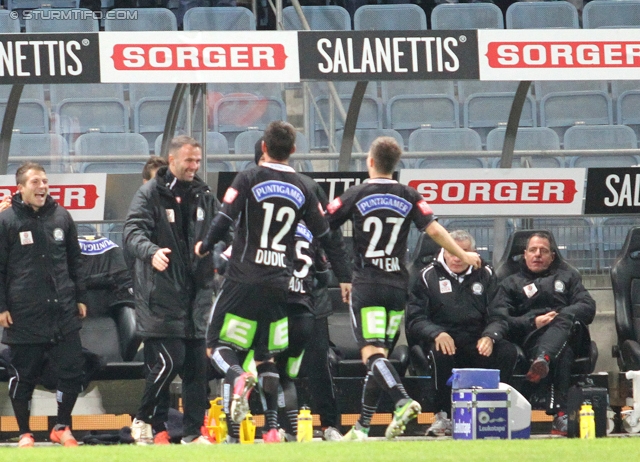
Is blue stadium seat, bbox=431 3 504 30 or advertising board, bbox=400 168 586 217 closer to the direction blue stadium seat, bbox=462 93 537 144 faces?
the advertising board

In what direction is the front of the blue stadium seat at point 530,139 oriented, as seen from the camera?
facing the viewer

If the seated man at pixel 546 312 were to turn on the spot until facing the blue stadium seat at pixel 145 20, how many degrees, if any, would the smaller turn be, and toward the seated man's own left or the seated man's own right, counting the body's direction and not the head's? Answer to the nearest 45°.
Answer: approximately 135° to the seated man's own right

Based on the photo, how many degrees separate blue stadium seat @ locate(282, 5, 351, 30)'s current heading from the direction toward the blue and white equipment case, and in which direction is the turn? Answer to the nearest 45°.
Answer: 0° — it already faces it

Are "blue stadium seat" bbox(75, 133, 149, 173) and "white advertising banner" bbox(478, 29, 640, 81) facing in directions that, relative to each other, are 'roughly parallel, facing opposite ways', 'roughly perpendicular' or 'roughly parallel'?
roughly parallel

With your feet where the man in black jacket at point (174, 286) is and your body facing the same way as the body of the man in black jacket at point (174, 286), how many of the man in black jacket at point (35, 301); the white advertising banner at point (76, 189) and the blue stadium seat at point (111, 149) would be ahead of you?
0

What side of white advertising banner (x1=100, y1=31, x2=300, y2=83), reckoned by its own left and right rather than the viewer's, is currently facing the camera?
front

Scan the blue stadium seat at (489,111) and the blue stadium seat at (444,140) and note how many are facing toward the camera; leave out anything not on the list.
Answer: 2

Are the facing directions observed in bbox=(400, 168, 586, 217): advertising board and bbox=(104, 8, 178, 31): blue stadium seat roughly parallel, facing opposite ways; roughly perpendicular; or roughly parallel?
roughly parallel

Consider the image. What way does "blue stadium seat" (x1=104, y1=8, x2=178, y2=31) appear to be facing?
toward the camera

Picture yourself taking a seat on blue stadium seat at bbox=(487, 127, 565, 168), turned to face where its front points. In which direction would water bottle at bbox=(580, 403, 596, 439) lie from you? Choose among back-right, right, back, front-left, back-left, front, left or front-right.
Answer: front

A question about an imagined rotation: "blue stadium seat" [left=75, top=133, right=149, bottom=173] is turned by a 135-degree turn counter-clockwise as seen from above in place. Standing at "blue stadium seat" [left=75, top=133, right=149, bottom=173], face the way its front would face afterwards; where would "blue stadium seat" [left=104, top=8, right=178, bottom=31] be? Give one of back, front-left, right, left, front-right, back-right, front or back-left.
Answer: front-left

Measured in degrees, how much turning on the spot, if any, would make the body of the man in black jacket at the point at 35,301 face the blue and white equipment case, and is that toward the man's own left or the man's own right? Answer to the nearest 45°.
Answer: approximately 90° to the man's own left

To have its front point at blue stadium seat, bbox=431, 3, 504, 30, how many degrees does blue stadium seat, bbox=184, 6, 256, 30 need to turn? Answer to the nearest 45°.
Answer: approximately 90° to its left

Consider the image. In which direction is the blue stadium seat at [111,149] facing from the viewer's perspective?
toward the camera

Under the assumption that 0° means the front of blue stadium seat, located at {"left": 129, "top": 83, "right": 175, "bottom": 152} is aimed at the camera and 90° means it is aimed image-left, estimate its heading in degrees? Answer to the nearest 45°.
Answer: approximately 0°

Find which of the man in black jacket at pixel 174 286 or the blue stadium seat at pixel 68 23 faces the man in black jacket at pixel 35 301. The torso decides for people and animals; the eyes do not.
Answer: the blue stadium seat

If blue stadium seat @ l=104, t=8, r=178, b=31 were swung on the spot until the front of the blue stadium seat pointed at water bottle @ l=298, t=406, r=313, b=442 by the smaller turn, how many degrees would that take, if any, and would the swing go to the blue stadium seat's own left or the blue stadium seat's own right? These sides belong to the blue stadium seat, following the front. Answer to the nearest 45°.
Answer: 0° — it already faces it

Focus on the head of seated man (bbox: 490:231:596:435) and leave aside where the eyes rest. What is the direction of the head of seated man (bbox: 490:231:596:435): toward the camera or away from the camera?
toward the camera

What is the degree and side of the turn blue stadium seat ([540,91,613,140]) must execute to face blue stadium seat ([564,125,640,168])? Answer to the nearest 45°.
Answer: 0° — it already faces it

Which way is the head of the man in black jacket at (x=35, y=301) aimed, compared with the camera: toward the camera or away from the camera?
toward the camera

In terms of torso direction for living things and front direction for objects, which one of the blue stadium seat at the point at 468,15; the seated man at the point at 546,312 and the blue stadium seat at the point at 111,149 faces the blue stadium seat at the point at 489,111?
the blue stadium seat at the point at 468,15

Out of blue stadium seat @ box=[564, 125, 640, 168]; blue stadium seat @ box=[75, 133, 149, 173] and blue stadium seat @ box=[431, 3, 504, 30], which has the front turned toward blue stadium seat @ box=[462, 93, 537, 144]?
blue stadium seat @ box=[431, 3, 504, 30]

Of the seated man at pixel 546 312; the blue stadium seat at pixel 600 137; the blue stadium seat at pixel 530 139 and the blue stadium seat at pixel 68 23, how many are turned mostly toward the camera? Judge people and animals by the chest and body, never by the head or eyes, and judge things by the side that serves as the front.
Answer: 4
